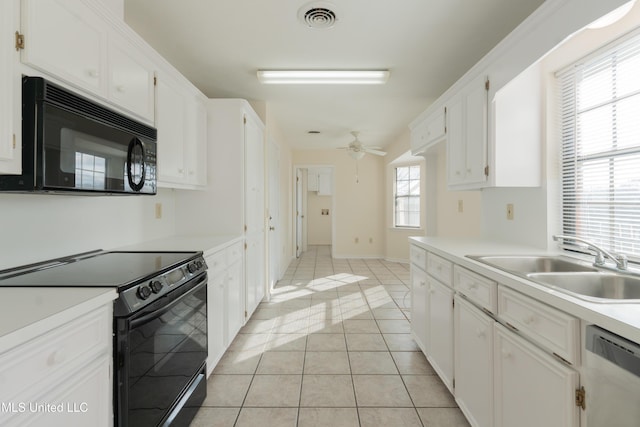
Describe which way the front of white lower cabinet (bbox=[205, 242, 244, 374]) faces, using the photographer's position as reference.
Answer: facing to the right of the viewer

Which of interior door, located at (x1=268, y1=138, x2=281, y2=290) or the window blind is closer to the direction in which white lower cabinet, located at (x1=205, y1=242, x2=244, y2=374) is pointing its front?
the window blind

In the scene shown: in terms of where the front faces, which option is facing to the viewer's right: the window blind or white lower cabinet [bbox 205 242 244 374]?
the white lower cabinet

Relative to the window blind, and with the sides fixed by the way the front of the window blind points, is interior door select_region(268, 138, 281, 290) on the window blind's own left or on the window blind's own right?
on the window blind's own right

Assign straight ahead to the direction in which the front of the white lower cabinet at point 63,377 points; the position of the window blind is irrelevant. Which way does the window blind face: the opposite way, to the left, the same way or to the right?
the opposite way

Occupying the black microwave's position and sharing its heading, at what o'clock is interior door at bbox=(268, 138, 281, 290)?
The interior door is roughly at 9 o'clock from the black microwave.

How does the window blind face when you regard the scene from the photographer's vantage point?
facing the viewer and to the left of the viewer

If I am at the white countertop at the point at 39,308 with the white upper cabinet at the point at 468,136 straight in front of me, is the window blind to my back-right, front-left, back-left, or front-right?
front-right

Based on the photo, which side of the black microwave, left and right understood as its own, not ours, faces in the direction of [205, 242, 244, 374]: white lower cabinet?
left

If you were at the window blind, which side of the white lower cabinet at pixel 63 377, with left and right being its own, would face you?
front

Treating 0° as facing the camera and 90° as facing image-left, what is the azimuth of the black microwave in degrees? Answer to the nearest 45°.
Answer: approximately 315°

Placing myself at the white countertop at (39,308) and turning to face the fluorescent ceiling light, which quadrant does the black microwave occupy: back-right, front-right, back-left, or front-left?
front-left

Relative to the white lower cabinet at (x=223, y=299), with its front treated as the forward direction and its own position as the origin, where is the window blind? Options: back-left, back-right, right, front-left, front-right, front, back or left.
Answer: front-right

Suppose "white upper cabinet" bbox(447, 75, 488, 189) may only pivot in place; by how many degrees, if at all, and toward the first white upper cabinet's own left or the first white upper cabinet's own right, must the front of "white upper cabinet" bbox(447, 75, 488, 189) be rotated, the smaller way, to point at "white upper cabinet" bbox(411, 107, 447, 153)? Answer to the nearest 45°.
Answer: approximately 90° to the first white upper cabinet's own right

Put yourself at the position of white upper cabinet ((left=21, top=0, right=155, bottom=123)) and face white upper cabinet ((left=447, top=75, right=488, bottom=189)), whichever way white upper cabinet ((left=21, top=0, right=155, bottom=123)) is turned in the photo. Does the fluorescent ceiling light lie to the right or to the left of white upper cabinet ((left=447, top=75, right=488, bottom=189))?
left

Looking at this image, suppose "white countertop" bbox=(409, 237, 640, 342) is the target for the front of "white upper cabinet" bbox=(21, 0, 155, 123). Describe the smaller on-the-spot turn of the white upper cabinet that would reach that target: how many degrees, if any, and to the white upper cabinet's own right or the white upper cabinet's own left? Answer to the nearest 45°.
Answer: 0° — it already faces it

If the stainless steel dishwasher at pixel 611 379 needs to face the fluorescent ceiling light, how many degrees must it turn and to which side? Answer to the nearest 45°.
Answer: approximately 90° to its right
